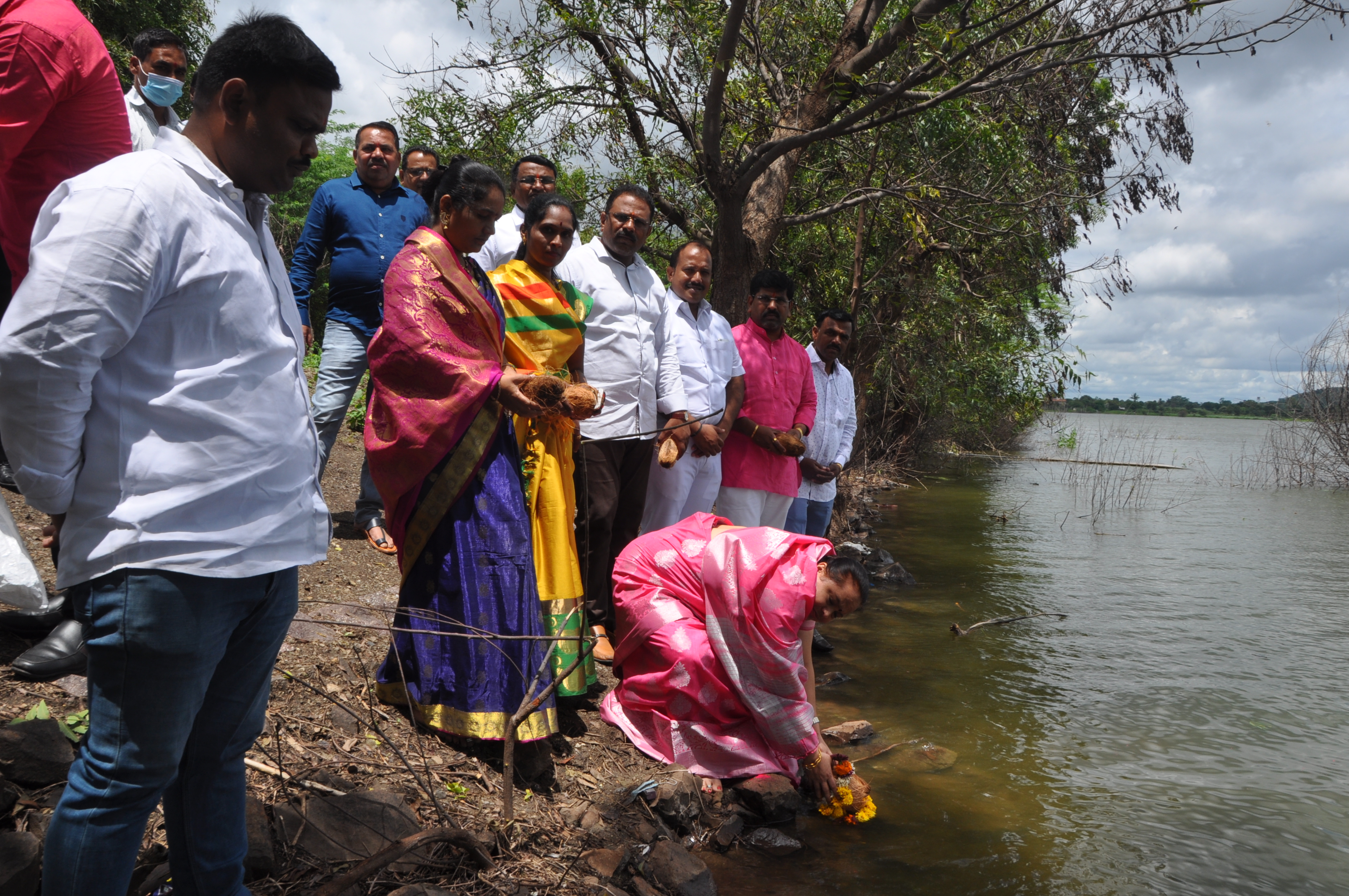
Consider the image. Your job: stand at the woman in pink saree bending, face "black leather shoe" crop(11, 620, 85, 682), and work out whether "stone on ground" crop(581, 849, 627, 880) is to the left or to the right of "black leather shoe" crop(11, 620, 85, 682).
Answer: left

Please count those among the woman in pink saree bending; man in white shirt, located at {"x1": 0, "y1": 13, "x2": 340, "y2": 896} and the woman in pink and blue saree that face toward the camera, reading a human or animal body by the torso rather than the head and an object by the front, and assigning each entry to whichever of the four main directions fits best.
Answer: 0

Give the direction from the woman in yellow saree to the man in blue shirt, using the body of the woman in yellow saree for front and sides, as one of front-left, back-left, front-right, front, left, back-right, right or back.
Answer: back

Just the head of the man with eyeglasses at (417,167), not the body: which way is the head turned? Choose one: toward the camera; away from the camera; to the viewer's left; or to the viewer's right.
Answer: toward the camera

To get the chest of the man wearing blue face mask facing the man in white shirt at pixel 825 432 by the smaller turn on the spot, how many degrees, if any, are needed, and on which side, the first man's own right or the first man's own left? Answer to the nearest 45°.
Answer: approximately 45° to the first man's own left

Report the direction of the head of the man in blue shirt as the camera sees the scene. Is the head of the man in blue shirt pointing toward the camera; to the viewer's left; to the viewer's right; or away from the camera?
toward the camera

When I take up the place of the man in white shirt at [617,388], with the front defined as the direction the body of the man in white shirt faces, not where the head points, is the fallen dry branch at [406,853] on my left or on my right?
on my right

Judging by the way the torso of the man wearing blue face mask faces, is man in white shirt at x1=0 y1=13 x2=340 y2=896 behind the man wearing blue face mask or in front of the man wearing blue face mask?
in front

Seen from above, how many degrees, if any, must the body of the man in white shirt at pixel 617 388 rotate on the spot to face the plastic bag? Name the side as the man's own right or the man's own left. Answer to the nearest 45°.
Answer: approximately 90° to the man's own right

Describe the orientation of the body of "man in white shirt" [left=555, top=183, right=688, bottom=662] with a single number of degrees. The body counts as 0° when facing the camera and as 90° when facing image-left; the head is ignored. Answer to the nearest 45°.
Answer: approximately 315°

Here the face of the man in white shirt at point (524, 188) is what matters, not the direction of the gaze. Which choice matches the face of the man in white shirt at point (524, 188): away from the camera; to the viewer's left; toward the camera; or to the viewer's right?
toward the camera

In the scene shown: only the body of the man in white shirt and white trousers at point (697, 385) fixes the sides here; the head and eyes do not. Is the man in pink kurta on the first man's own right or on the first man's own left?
on the first man's own left

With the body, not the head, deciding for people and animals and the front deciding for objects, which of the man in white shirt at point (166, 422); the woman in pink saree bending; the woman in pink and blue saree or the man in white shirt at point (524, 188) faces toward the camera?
the man in white shirt at point (524, 188)
